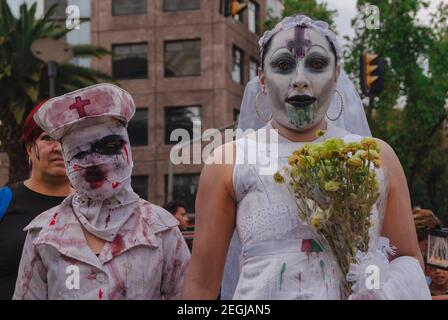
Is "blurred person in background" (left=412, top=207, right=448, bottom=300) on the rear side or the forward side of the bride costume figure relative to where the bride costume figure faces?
on the rear side

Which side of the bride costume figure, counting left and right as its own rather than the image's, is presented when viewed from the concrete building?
back

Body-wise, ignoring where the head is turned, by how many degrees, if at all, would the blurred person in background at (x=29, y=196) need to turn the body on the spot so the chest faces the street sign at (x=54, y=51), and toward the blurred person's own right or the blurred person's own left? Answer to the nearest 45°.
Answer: approximately 135° to the blurred person's own left

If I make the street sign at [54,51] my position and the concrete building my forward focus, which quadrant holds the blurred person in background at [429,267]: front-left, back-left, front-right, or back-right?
back-right

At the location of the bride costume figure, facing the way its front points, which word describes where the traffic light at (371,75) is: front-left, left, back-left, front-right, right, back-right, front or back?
back

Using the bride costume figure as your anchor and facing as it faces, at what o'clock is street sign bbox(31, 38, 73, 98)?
The street sign is roughly at 5 o'clock from the bride costume figure.

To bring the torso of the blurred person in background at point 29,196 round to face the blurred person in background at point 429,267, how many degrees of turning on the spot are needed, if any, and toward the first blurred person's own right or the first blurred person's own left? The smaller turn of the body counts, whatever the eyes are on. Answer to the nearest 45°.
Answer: approximately 45° to the first blurred person's own left

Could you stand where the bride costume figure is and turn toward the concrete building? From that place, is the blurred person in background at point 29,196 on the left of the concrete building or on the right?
left
